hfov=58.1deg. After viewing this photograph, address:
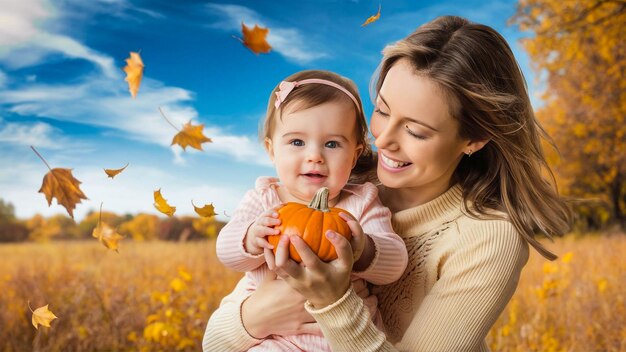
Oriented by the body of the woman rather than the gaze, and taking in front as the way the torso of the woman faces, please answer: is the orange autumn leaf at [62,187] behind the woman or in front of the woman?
in front

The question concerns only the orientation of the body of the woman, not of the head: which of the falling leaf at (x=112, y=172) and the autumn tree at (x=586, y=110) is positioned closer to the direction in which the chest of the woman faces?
the falling leaf

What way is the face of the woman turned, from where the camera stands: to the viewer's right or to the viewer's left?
to the viewer's left

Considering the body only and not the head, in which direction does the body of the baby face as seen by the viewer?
toward the camera

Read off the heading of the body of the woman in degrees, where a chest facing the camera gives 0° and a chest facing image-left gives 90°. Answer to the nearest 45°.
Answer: approximately 45°

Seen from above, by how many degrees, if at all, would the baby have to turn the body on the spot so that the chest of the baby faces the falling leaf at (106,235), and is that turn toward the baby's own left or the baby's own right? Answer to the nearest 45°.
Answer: approximately 90° to the baby's own right

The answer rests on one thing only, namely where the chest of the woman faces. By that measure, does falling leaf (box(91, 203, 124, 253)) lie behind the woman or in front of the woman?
in front
